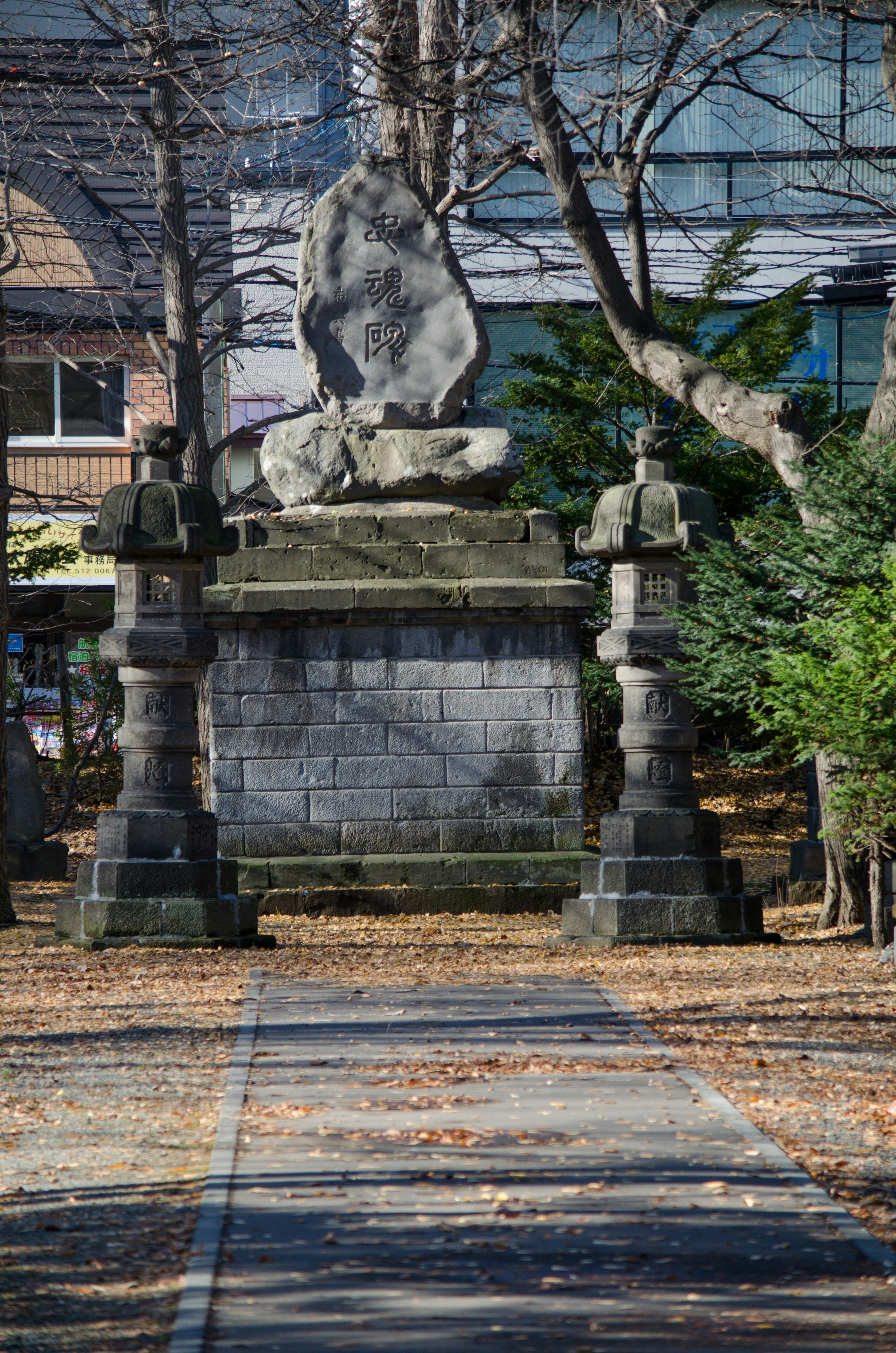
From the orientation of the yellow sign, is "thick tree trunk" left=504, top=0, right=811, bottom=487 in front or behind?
in front

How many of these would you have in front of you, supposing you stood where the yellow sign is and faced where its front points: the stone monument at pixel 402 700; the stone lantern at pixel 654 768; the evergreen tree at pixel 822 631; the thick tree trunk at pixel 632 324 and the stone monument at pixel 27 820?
5

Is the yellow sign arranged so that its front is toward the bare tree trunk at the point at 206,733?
yes

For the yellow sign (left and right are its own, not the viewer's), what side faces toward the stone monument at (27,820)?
front

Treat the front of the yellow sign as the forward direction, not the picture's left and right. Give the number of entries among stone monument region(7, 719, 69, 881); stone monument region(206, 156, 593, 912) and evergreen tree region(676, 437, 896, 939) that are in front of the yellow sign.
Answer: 3

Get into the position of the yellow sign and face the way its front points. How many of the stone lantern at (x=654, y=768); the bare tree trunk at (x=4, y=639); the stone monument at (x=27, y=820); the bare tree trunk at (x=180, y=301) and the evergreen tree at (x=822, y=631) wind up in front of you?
5

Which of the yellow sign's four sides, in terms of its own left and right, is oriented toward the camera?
front

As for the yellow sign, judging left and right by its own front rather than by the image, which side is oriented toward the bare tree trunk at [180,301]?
front

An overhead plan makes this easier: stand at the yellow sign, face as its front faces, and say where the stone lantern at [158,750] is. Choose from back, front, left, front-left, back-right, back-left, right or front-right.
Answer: front

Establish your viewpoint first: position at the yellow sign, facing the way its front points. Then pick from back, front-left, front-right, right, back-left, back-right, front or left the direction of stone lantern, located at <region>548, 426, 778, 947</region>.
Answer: front
